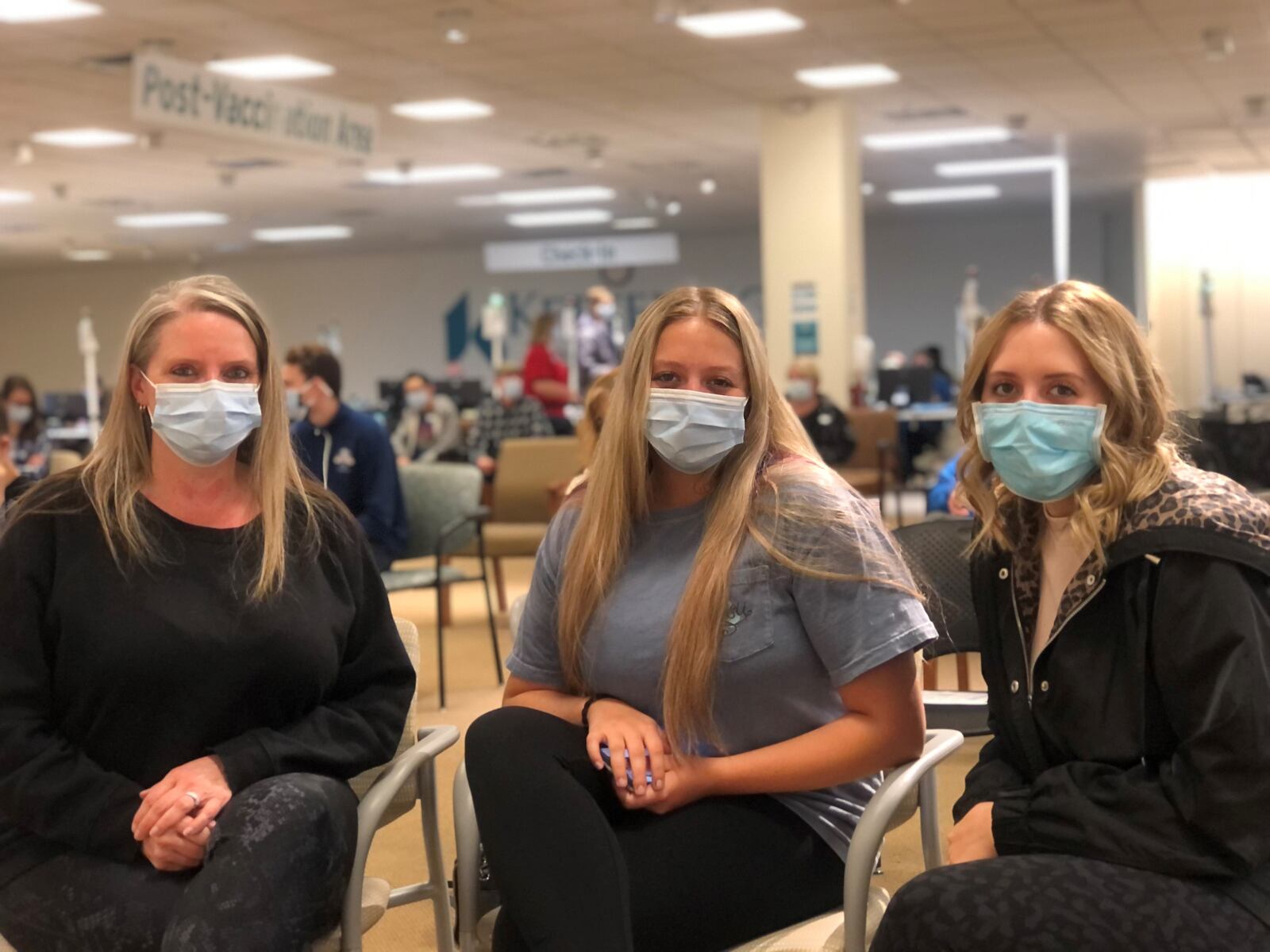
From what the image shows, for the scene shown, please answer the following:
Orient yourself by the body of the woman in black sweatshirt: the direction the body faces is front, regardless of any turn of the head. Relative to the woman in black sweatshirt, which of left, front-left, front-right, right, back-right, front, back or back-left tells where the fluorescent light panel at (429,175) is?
back

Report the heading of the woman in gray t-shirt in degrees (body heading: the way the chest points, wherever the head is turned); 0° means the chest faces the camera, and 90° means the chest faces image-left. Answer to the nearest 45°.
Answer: approximately 45°

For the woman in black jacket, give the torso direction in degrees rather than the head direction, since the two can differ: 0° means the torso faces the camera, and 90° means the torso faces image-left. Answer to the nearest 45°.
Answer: approximately 45°

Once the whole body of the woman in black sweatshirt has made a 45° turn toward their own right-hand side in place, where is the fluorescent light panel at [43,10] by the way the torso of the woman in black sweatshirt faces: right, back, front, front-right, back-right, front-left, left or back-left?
back-right

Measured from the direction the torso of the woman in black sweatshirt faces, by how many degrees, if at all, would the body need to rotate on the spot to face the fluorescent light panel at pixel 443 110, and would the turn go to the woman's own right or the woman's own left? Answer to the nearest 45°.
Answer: approximately 180°

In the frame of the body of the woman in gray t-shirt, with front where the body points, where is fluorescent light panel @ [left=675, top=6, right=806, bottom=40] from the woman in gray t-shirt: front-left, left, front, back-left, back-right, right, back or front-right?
back-right

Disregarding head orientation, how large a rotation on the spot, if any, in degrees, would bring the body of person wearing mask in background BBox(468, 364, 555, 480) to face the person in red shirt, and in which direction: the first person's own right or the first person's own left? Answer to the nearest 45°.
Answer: approximately 180°

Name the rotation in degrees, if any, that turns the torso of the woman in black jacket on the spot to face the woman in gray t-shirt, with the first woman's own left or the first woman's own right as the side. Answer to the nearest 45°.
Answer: approximately 45° to the first woman's own right

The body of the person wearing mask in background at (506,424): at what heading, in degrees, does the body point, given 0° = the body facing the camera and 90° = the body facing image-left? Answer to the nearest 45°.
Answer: approximately 0°

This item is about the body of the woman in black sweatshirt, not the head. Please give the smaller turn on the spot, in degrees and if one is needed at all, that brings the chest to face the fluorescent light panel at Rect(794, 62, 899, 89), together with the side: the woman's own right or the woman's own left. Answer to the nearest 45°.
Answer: approximately 135° to the woman's own left

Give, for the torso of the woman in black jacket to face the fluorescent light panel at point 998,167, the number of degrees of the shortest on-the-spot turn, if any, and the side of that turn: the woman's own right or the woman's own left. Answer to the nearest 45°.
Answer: approximately 135° to the woman's own right

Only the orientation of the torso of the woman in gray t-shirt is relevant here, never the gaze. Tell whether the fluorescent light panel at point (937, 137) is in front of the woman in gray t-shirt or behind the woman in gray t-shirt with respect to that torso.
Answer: behind
